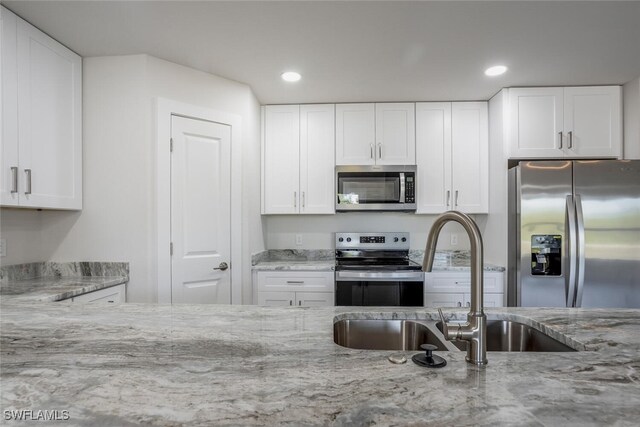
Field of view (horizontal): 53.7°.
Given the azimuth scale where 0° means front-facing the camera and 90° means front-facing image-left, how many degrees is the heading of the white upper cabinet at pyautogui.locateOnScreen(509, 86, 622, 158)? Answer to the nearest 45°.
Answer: approximately 0°

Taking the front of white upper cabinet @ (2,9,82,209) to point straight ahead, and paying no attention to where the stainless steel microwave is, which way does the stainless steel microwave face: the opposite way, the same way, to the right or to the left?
to the right

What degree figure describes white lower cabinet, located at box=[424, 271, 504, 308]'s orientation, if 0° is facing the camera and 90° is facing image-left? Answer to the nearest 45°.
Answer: approximately 0°
